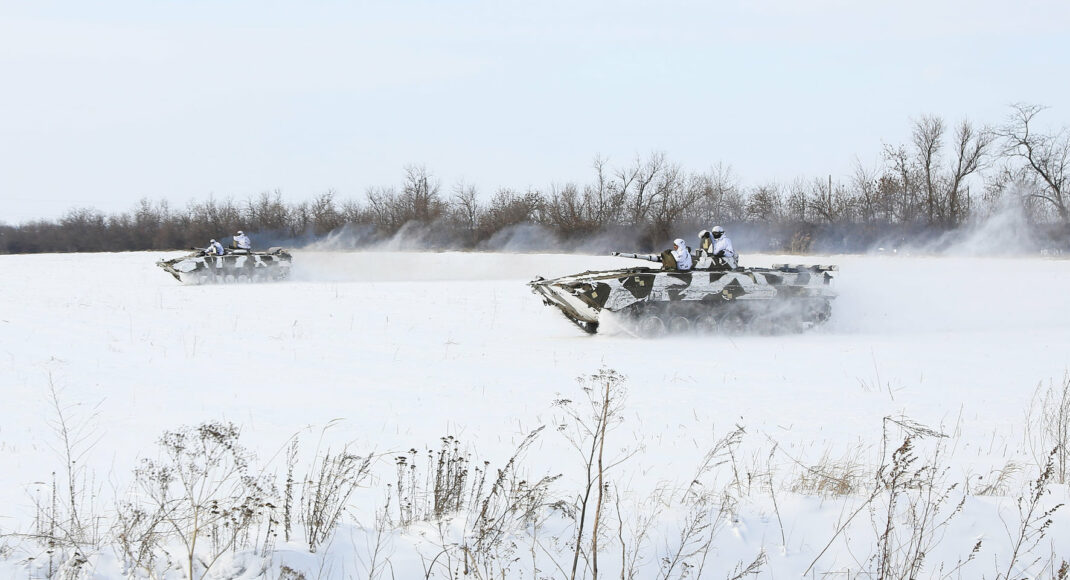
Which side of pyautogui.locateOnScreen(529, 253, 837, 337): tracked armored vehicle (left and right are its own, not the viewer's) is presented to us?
left

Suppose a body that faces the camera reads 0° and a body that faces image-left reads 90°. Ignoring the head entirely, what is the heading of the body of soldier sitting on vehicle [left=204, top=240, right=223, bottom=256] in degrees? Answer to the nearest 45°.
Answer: approximately 90°

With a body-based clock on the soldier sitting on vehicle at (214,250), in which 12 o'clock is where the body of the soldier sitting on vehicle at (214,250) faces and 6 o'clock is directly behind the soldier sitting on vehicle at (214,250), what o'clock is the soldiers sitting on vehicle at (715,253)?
the soldiers sitting on vehicle at (715,253) is roughly at 8 o'clock from the soldier sitting on vehicle at (214,250).

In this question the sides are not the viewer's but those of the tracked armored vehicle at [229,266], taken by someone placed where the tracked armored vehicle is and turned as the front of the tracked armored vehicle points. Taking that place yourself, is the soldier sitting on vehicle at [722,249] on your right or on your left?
on your left

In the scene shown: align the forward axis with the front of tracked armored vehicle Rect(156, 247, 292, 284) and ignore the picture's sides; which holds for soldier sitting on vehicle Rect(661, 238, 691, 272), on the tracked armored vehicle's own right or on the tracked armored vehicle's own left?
on the tracked armored vehicle's own left

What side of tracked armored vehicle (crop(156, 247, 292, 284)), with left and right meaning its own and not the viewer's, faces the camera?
left

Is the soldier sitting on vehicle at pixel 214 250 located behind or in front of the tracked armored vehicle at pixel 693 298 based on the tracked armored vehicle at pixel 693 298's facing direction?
in front
